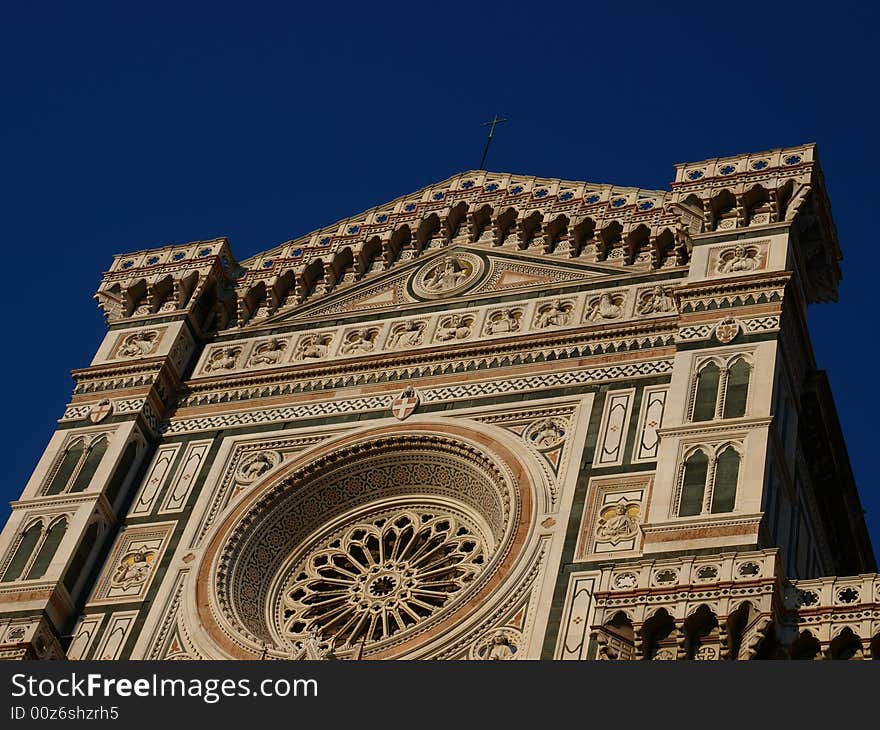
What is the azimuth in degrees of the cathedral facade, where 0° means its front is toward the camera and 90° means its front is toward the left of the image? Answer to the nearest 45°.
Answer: approximately 45°
